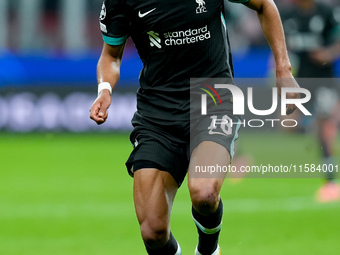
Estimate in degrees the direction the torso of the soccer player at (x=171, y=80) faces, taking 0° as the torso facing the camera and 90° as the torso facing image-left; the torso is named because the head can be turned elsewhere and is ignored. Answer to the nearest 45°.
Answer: approximately 0°

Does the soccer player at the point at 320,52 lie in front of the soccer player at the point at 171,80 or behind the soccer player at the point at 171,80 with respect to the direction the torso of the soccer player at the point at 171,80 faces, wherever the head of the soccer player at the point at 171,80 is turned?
behind
